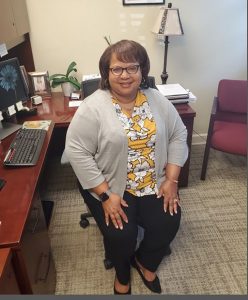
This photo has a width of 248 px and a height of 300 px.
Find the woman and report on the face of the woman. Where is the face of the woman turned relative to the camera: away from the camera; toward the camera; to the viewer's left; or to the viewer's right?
toward the camera

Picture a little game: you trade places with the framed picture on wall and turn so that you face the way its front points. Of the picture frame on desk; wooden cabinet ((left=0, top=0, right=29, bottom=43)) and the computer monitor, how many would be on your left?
0

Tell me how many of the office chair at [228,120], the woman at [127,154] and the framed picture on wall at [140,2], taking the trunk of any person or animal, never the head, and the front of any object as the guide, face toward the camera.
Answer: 3

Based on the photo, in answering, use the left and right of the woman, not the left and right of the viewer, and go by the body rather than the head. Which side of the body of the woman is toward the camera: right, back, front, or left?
front

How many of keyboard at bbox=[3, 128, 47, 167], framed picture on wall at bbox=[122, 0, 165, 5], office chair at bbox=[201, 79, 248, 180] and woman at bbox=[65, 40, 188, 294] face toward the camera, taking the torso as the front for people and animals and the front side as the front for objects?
3

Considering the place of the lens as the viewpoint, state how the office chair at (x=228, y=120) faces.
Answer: facing the viewer

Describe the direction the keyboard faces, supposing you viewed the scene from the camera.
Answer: facing to the right of the viewer

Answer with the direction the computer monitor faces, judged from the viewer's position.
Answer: facing the viewer and to the right of the viewer

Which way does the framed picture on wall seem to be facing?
toward the camera

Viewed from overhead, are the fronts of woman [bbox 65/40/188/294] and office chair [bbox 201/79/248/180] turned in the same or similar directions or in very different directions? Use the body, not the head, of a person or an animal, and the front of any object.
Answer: same or similar directions

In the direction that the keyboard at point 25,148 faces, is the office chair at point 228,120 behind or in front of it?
in front

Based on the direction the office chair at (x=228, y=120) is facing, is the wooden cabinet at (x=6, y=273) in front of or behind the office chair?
in front
